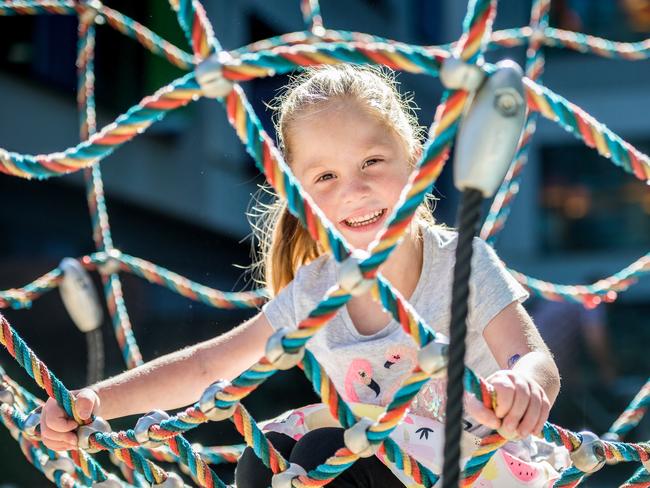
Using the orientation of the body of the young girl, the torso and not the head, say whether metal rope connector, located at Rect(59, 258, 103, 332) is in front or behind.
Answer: behind

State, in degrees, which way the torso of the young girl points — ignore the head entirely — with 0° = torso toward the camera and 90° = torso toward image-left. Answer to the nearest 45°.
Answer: approximately 0°
